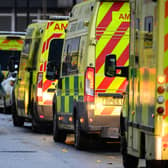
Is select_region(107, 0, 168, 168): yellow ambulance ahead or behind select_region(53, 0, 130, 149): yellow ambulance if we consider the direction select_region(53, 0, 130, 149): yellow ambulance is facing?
behind

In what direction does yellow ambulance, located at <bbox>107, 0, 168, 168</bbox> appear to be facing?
away from the camera

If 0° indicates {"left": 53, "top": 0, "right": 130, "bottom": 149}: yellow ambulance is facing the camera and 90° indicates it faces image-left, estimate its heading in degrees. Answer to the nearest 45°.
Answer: approximately 180°

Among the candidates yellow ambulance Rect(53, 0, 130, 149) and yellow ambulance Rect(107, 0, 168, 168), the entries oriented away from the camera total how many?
2

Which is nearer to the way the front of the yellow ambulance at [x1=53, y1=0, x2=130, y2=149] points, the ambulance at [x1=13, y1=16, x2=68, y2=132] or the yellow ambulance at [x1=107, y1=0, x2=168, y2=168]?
the ambulance
